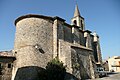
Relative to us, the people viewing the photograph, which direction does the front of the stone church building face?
facing away from the viewer and to the right of the viewer

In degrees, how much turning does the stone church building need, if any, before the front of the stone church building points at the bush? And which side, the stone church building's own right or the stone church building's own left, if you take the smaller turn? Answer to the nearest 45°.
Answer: approximately 90° to the stone church building's own right
